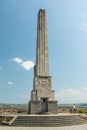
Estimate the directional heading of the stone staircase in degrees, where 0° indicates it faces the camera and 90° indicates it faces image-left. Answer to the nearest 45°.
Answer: approximately 0°

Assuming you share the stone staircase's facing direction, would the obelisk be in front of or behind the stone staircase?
behind
